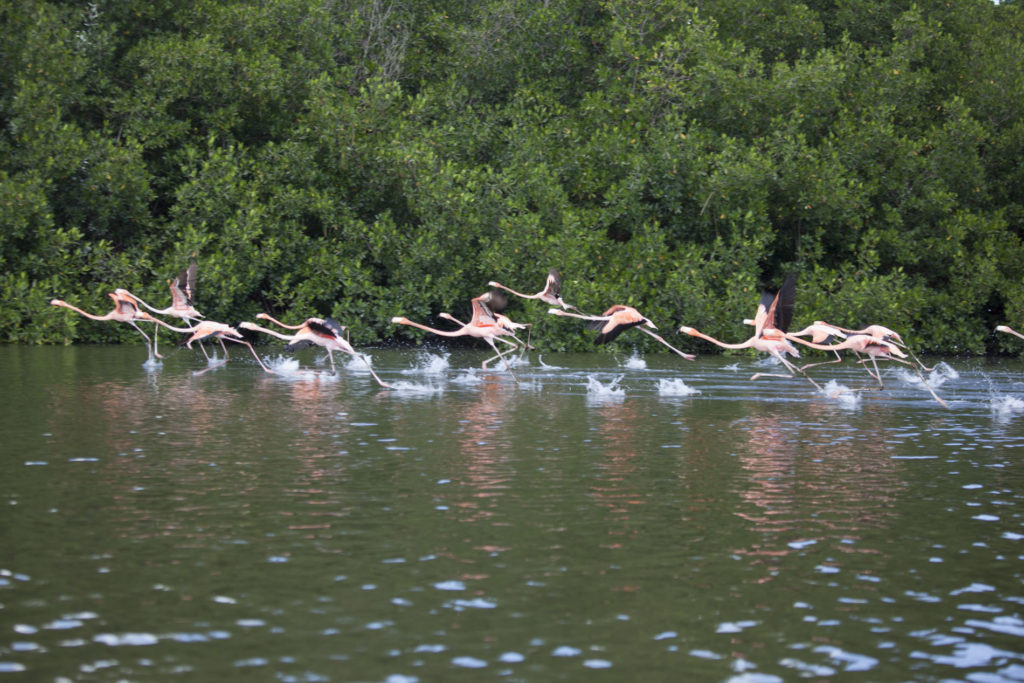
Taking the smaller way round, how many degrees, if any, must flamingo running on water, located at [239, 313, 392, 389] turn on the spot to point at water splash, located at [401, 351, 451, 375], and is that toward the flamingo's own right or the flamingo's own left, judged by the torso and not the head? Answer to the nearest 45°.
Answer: approximately 135° to the flamingo's own right

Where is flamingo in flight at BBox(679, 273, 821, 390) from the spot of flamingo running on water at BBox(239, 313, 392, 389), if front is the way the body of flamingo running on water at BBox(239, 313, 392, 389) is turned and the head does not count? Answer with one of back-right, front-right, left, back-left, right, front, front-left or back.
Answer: back

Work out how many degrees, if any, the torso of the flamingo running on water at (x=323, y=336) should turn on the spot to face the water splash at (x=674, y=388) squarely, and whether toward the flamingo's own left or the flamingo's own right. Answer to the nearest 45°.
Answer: approximately 180°

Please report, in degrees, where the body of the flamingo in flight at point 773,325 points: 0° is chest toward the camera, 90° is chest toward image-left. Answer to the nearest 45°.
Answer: approximately 90°

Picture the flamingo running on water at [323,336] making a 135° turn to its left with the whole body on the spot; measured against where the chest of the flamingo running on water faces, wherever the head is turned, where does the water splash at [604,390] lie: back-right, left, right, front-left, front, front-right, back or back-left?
front-left

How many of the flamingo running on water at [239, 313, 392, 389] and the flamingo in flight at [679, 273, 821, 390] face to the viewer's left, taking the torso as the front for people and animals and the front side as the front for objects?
2

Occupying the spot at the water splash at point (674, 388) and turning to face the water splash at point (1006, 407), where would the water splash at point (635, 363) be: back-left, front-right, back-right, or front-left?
back-left

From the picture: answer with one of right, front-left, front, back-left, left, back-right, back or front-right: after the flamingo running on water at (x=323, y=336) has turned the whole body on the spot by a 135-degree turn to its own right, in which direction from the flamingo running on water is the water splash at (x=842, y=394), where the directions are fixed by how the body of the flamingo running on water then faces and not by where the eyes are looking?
front-right

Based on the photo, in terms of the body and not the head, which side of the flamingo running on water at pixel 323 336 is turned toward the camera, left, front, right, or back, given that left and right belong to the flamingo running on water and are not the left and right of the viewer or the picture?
left
